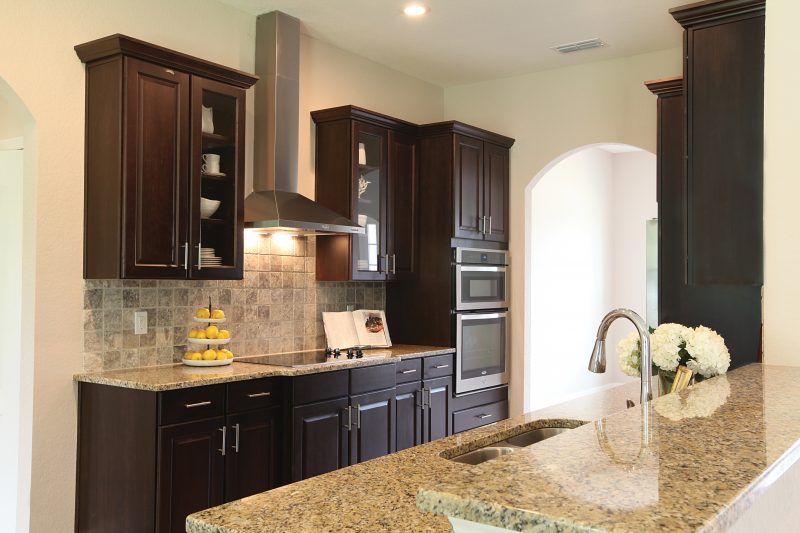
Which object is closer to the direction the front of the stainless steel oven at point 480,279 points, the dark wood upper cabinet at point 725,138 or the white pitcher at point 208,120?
the dark wood upper cabinet

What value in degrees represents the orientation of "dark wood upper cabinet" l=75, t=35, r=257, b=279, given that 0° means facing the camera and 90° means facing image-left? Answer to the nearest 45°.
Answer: approximately 315°

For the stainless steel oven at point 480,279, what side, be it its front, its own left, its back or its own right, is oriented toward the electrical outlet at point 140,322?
right

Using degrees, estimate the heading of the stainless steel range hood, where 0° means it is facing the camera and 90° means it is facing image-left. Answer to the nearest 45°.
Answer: approximately 315°

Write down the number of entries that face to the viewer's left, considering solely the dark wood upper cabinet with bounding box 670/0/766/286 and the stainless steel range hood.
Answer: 1

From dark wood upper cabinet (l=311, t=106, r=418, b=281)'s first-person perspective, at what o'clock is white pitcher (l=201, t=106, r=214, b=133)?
The white pitcher is roughly at 3 o'clock from the dark wood upper cabinet.

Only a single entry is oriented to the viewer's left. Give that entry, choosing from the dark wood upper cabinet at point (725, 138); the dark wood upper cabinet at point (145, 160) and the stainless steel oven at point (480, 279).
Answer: the dark wood upper cabinet at point (725, 138)

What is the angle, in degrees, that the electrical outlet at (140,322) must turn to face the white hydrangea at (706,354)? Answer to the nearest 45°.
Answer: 0° — it already faces it

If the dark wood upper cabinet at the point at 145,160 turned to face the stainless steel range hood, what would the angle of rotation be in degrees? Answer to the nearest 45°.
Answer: approximately 90° to its left
